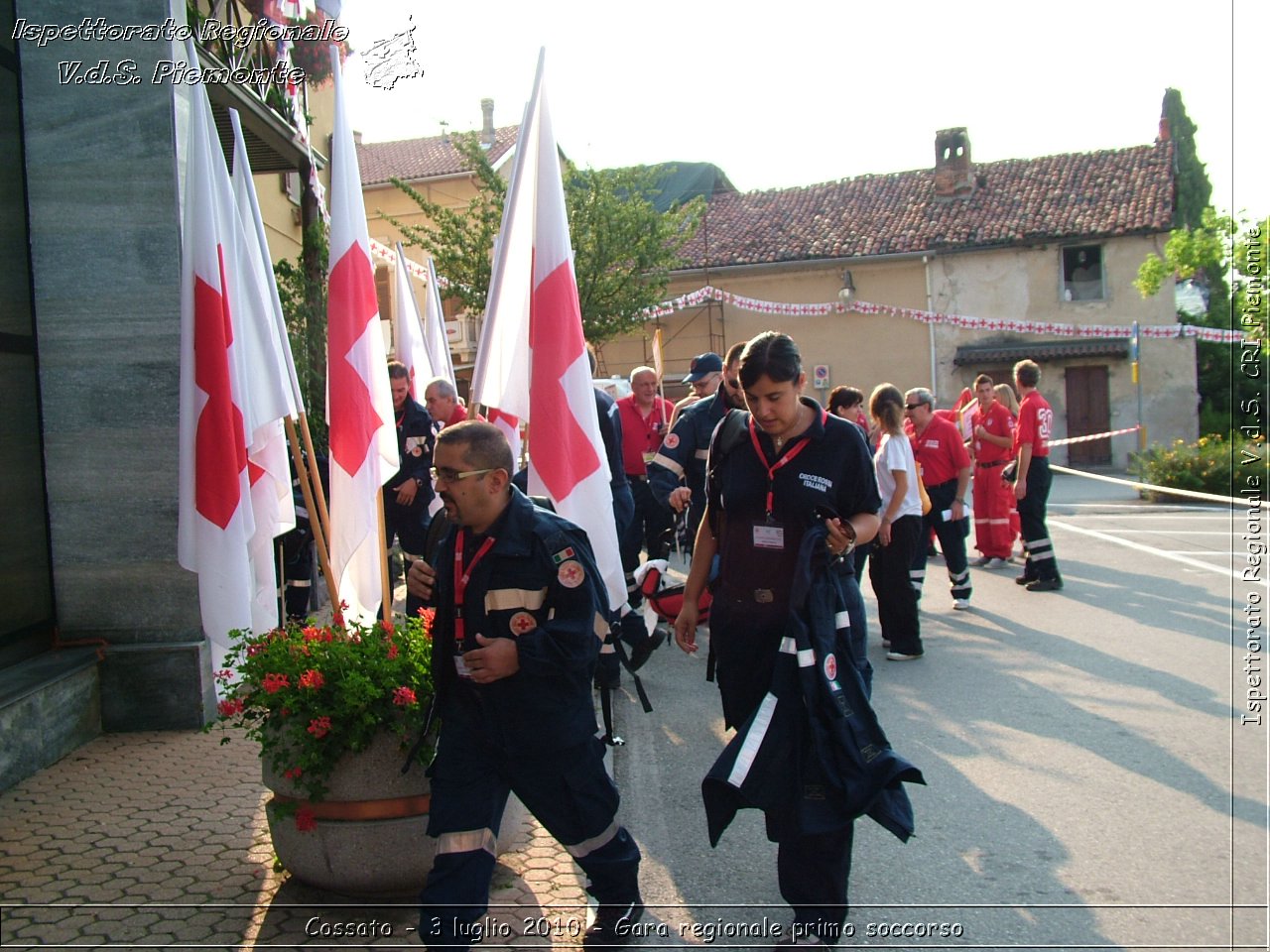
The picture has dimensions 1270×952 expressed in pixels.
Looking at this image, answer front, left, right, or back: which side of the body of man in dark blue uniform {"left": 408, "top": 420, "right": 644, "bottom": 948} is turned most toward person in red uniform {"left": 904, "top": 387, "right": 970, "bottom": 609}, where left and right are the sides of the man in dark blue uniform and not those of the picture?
back

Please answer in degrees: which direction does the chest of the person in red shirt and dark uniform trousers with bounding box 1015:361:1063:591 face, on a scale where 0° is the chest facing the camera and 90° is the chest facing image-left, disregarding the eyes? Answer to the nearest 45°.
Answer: approximately 135°

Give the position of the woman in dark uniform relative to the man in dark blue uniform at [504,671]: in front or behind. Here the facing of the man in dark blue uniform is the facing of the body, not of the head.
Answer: behind

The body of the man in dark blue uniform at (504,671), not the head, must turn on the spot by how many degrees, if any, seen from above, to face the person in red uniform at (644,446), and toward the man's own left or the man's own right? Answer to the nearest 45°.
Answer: approximately 135° to the man's own right

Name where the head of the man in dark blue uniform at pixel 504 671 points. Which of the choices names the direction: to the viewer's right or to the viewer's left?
to the viewer's left

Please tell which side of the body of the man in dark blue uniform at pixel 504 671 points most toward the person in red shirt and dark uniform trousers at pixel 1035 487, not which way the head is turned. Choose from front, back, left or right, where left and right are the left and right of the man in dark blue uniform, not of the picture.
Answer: back

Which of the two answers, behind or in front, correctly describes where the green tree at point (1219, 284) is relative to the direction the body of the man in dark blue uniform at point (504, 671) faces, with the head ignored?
behind

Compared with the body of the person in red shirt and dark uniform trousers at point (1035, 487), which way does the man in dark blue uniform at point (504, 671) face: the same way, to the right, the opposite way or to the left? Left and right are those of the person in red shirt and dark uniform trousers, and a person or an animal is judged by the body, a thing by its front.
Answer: to the left

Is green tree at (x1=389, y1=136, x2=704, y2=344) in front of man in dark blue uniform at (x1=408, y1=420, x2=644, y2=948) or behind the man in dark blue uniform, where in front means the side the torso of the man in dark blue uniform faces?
behind
